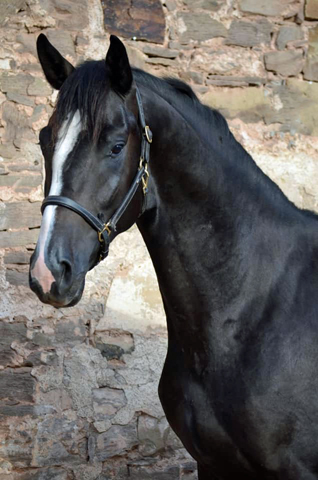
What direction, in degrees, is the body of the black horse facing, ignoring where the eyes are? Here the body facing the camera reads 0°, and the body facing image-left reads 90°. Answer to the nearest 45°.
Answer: approximately 45°
